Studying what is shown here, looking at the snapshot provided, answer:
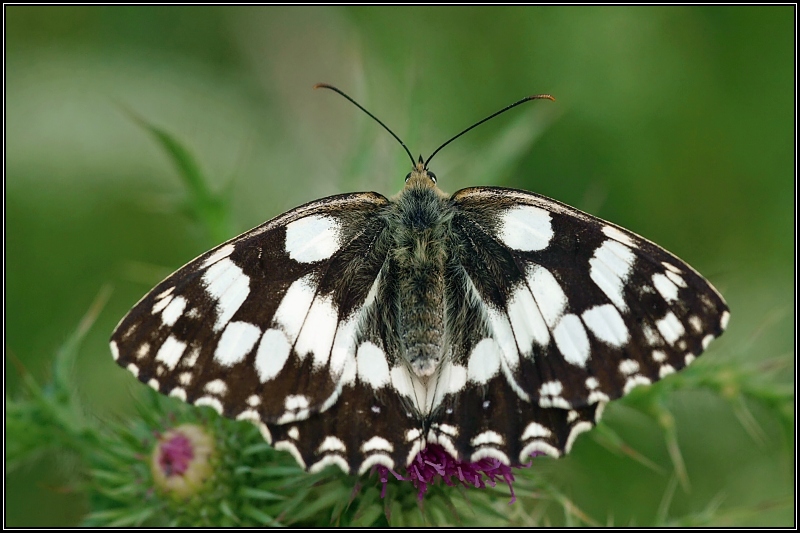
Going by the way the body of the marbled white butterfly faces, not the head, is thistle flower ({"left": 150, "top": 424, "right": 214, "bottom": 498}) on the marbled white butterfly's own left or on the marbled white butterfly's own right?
on the marbled white butterfly's own left

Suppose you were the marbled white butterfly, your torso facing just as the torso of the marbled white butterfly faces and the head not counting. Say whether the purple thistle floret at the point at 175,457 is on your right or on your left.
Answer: on your left

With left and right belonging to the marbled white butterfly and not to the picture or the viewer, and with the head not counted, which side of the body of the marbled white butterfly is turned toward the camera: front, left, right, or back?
back
